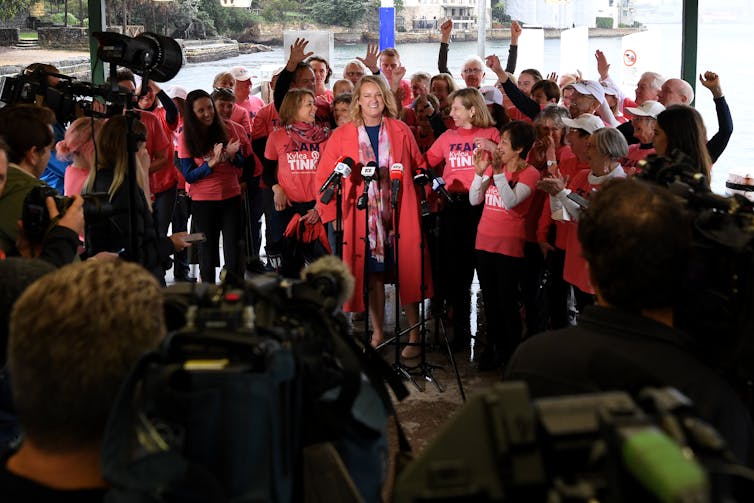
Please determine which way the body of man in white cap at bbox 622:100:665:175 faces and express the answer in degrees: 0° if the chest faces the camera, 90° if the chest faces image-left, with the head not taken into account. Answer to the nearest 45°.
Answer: approximately 45°

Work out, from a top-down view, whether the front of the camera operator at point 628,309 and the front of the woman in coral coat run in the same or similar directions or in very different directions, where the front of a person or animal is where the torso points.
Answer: very different directions

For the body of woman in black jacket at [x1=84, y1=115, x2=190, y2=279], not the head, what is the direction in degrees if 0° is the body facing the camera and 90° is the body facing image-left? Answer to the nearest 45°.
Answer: approximately 225°

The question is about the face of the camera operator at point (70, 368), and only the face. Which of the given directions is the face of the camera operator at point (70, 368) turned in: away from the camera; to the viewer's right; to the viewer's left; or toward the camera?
away from the camera

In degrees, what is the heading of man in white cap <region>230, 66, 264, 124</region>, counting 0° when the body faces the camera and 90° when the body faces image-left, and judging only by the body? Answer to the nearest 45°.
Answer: approximately 315°

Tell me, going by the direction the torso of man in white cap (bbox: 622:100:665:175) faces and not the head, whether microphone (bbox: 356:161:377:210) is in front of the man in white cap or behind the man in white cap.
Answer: in front

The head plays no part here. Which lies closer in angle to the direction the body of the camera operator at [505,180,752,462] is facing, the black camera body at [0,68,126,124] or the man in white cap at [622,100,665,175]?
the man in white cap

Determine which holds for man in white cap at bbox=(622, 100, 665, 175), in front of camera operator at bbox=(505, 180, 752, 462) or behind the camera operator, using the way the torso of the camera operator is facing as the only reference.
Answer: in front

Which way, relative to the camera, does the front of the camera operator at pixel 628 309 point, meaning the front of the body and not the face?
away from the camera

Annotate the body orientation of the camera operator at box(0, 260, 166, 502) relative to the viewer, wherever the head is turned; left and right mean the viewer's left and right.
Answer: facing away from the viewer and to the right of the viewer

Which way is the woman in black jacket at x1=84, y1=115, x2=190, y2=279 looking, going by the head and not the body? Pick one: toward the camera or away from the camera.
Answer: away from the camera

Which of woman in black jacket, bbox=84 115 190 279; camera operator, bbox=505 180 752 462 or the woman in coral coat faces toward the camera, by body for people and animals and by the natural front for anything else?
the woman in coral coat

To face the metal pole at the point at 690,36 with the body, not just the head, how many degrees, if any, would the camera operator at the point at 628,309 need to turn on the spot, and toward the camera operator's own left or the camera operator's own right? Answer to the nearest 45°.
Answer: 0° — they already face it
